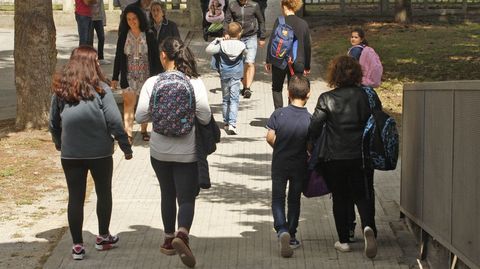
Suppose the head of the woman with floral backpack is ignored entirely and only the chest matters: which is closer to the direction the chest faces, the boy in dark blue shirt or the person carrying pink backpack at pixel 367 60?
the person carrying pink backpack

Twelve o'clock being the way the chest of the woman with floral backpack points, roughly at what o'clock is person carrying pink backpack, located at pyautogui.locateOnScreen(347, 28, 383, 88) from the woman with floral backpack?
The person carrying pink backpack is roughly at 1 o'clock from the woman with floral backpack.

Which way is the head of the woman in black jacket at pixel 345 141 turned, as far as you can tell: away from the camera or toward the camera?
away from the camera

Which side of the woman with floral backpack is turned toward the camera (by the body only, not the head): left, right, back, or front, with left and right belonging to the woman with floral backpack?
back

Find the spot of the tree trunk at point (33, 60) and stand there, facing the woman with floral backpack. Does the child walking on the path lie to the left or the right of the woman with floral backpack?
left

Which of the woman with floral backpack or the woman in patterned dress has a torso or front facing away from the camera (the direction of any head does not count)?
the woman with floral backpack

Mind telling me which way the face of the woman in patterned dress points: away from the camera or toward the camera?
toward the camera

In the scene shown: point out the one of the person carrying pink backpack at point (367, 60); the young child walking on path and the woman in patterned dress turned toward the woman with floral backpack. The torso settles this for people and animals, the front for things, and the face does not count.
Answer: the woman in patterned dress

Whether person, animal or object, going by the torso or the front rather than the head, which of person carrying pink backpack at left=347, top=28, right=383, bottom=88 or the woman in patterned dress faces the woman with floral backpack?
the woman in patterned dress

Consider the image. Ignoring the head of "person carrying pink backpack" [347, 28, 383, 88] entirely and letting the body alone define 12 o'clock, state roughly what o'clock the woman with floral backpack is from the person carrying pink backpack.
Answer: The woman with floral backpack is roughly at 8 o'clock from the person carrying pink backpack.

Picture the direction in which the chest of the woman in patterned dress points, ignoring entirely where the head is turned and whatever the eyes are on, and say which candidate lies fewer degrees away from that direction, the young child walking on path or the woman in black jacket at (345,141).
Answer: the woman in black jacket

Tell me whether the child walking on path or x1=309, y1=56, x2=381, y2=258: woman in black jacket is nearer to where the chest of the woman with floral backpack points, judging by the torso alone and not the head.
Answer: the child walking on path

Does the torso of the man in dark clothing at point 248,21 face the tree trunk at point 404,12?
no

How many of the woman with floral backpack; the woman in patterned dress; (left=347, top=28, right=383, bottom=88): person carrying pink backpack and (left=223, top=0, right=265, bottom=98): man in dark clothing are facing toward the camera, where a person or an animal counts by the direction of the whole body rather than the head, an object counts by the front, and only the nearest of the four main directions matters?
2

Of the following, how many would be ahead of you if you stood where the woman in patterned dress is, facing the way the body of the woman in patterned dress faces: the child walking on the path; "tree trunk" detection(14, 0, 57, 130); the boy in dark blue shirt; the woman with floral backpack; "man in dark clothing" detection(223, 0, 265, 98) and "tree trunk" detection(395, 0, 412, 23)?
2

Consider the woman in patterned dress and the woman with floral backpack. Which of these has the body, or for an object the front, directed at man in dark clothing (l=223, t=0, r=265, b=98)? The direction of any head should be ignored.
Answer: the woman with floral backpack

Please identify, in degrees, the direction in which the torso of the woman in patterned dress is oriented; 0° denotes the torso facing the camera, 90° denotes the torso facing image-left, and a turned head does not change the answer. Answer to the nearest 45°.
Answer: approximately 0°
